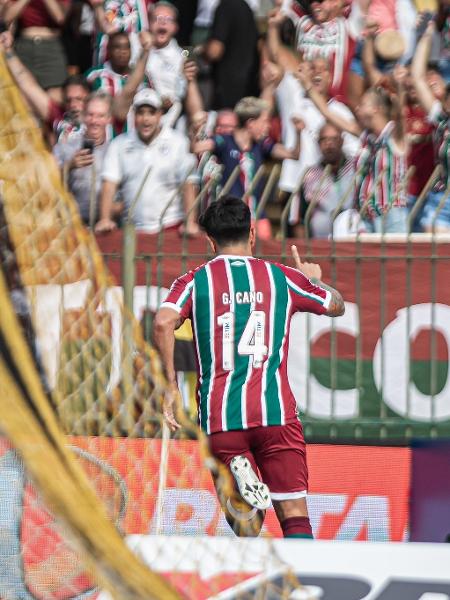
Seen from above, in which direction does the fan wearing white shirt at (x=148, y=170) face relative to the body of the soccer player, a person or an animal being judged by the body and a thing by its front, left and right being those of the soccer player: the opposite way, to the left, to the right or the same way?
the opposite way

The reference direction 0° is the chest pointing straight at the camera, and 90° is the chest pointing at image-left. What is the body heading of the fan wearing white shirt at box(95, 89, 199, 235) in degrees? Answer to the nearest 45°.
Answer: approximately 0°

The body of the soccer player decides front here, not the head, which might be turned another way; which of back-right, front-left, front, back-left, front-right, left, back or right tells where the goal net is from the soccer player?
back

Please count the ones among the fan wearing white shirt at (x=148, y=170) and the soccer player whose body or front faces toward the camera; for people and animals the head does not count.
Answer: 1

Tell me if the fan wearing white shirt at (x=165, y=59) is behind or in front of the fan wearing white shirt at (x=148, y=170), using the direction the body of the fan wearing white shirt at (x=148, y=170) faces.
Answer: behind

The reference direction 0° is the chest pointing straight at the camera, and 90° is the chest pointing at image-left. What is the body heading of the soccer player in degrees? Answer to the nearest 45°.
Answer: approximately 180°

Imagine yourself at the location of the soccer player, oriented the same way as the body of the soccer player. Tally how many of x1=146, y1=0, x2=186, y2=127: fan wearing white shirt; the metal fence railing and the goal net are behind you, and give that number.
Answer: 1

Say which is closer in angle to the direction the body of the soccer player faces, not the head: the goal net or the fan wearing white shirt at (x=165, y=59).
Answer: the fan wearing white shirt

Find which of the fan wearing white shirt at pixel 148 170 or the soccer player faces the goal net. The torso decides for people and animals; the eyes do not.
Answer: the fan wearing white shirt
